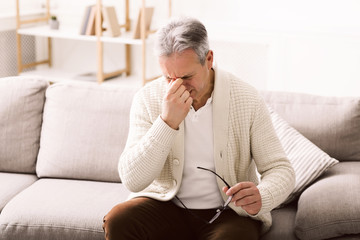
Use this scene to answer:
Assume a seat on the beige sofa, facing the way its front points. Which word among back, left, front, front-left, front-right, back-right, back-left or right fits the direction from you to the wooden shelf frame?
back

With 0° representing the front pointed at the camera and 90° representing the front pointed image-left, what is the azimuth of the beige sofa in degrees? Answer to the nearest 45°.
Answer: approximately 0°

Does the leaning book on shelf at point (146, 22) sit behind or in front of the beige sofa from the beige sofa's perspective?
behind
